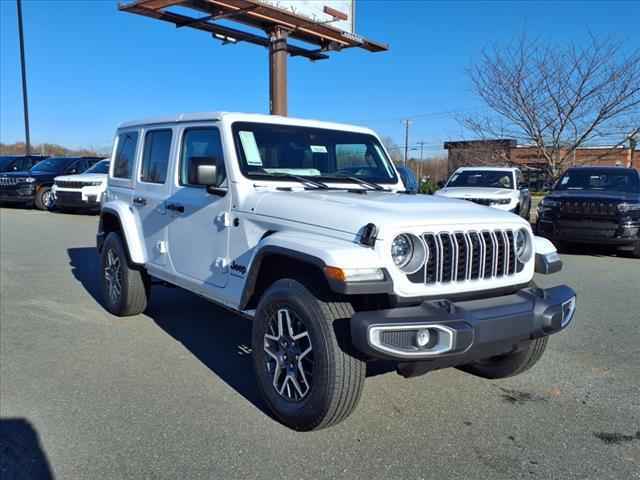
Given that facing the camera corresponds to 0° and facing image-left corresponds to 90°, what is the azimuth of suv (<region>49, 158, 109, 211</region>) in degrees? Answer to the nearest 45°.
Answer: approximately 45°

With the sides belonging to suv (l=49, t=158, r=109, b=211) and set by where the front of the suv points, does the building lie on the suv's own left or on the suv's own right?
on the suv's own left

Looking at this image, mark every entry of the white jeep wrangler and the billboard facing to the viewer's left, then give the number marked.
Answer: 0

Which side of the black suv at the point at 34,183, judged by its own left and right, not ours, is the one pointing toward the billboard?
left

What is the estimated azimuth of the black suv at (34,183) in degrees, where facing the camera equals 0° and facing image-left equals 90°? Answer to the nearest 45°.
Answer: approximately 45°

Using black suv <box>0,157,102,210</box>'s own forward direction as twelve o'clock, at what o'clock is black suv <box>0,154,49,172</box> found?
black suv <box>0,154,49,172</box> is roughly at 4 o'clock from black suv <box>0,157,102,210</box>.

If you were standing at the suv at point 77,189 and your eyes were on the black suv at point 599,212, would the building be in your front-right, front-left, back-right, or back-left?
front-left

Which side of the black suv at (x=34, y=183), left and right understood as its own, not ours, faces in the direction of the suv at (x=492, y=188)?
left

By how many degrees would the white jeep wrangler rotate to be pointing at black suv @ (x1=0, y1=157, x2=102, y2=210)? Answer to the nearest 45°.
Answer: approximately 180°

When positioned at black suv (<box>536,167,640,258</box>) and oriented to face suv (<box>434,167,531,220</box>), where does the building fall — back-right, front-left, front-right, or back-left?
front-right

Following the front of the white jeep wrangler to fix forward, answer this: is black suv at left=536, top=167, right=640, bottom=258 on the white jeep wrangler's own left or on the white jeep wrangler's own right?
on the white jeep wrangler's own left

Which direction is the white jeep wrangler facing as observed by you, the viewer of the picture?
facing the viewer and to the right of the viewer

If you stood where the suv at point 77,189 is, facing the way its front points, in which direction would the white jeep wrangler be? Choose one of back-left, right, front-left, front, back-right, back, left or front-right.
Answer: front-left
